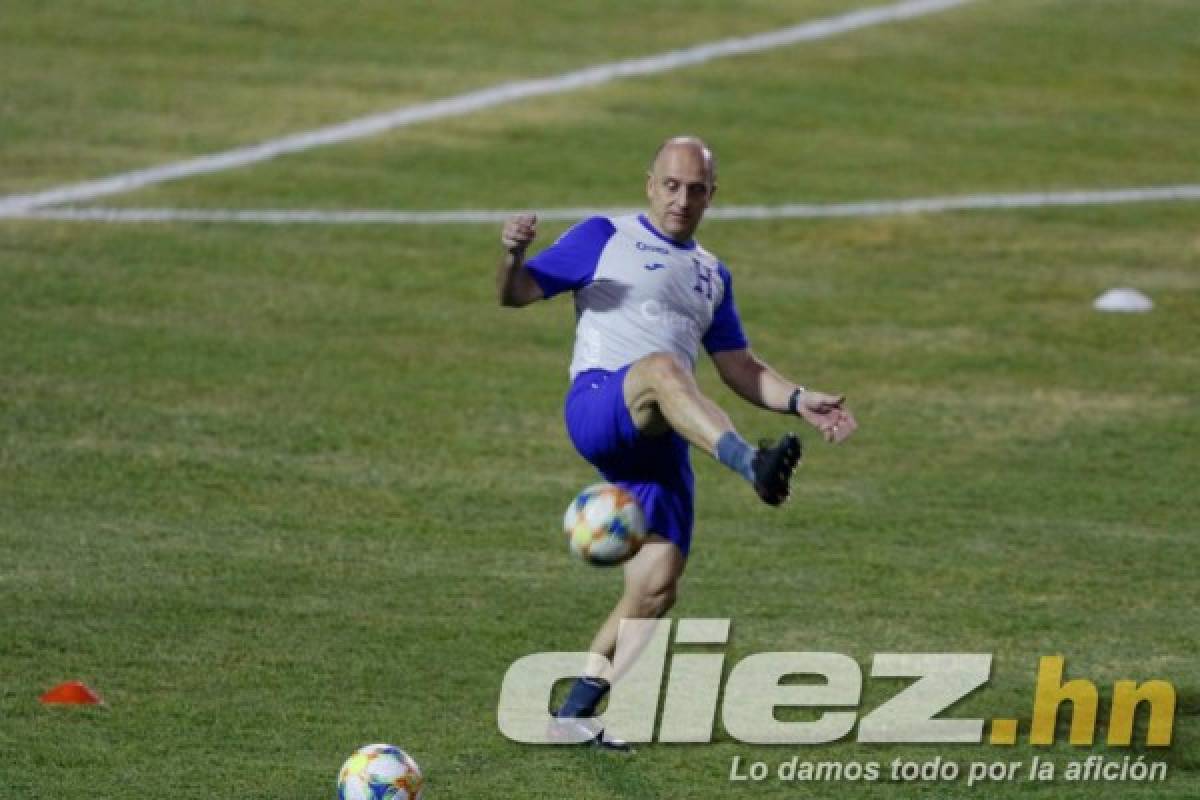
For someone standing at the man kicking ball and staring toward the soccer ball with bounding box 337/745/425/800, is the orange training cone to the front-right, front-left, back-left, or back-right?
front-right

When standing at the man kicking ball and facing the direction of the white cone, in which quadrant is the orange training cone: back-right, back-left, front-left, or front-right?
back-left
